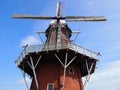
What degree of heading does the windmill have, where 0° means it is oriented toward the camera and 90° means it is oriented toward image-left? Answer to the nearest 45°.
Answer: approximately 0°
